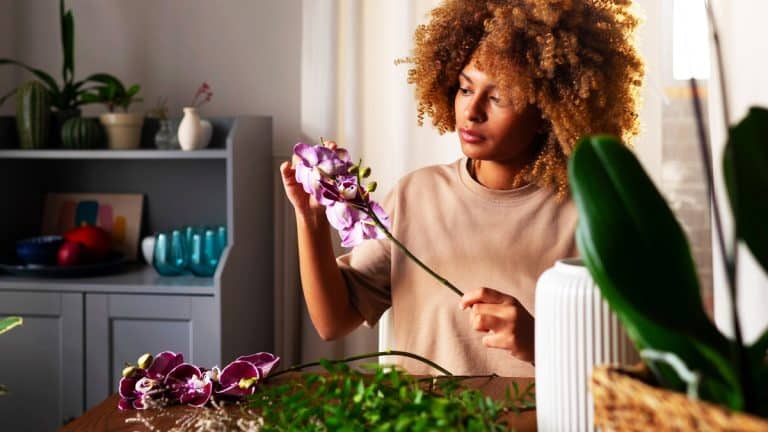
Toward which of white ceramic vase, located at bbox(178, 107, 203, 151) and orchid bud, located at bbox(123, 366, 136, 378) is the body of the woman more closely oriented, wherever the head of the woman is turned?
the orchid bud

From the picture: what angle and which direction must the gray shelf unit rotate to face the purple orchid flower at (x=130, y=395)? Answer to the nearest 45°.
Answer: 0° — it already faces it

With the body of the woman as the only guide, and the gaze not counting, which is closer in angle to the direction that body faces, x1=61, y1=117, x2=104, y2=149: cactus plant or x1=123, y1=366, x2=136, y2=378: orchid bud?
the orchid bud

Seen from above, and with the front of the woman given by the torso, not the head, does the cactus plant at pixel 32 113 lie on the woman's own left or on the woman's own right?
on the woman's own right

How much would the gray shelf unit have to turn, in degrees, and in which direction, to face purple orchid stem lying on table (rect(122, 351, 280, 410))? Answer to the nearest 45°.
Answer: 0° — it already faces it
